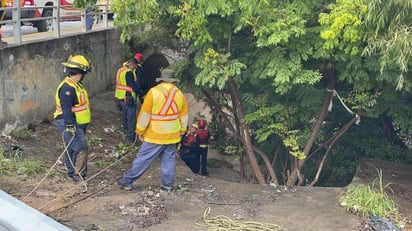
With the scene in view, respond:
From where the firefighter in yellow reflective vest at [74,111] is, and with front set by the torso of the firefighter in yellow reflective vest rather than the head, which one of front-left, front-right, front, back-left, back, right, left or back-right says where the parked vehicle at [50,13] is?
back-left

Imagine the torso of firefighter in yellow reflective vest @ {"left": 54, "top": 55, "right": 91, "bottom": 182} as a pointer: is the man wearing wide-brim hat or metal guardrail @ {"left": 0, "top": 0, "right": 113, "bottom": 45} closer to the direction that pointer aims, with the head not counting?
the man wearing wide-brim hat

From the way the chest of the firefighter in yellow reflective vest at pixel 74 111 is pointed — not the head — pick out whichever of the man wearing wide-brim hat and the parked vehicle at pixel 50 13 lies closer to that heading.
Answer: the man wearing wide-brim hat

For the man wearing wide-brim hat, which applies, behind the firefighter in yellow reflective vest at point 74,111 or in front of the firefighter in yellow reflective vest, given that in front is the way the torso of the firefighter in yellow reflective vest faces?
in front

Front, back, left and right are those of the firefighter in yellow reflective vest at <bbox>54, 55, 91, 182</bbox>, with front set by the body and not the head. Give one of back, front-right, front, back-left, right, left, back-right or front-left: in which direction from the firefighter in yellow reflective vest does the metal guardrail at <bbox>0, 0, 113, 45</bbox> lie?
back-left

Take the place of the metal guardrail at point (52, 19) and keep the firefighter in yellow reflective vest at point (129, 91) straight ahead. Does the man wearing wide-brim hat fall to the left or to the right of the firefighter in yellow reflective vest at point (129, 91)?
right

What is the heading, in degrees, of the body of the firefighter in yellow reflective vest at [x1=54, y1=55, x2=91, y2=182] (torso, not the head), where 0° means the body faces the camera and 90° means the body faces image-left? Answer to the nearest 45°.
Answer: approximately 315°

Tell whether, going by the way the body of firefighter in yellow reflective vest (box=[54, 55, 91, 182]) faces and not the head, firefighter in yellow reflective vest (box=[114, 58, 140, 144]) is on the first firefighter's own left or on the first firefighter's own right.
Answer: on the first firefighter's own left
